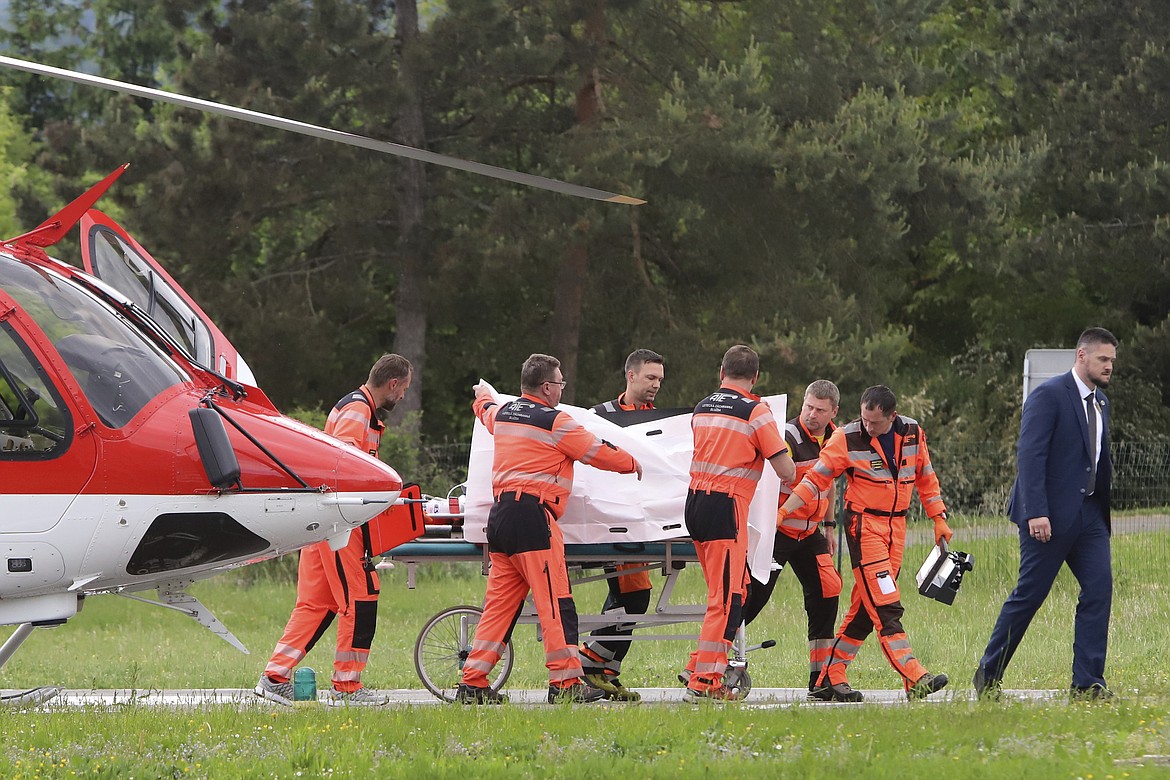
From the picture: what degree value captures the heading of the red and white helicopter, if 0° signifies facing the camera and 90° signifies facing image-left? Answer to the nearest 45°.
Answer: approximately 270°

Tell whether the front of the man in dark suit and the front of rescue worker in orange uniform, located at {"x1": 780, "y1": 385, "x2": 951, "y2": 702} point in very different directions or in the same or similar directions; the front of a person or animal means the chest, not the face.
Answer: same or similar directions

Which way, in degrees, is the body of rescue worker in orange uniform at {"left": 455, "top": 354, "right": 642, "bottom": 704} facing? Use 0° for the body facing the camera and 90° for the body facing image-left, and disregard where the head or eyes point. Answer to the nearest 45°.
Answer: approximately 225°

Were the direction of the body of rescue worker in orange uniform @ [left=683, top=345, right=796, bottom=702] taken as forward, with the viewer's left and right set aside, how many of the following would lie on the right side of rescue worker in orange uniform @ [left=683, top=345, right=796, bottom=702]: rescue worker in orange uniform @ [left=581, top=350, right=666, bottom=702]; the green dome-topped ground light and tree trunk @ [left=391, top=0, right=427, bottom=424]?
0

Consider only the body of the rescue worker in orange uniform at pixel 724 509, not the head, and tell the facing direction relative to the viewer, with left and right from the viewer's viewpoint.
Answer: facing away from the viewer and to the right of the viewer

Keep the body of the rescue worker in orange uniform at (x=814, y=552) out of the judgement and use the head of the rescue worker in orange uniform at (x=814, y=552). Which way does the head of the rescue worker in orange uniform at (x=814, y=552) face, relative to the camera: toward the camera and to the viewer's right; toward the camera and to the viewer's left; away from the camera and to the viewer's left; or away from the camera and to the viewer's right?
toward the camera and to the viewer's left

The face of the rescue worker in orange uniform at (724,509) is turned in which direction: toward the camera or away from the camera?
away from the camera

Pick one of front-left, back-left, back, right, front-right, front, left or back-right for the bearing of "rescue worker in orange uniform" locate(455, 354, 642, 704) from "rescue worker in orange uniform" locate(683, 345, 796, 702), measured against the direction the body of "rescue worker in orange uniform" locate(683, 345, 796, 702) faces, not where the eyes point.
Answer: back-left

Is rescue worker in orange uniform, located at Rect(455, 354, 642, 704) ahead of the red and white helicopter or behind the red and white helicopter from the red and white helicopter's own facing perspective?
ahead

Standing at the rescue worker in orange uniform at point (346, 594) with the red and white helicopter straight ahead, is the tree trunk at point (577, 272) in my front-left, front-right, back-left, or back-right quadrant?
back-right

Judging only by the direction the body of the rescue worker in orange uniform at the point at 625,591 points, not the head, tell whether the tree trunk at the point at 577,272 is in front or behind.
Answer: behind

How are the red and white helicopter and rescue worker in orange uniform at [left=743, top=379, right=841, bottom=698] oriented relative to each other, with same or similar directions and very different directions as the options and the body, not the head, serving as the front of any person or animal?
very different directions

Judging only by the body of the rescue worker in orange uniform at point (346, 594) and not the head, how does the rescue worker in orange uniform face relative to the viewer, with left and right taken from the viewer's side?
facing to the right of the viewer

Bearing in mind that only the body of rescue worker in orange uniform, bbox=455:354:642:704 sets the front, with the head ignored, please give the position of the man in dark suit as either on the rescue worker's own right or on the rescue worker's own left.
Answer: on the rescue worker's own right
